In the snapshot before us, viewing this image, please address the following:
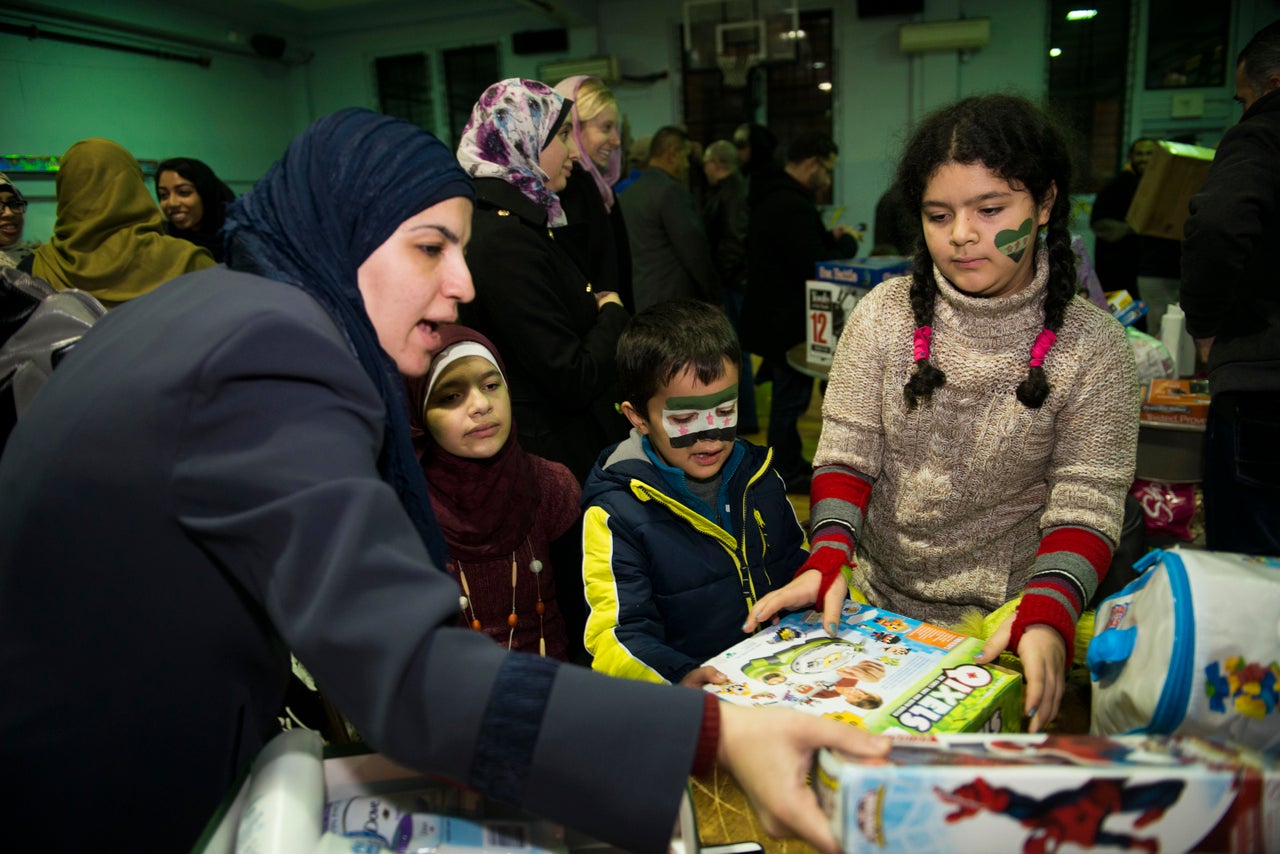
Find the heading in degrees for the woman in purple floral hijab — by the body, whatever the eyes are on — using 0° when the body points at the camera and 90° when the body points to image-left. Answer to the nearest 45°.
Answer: approximately 270°

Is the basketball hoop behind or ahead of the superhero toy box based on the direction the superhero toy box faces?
behind

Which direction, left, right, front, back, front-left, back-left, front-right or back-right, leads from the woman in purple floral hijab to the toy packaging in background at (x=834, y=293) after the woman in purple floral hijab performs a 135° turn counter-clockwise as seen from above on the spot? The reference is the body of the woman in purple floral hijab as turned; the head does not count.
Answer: right

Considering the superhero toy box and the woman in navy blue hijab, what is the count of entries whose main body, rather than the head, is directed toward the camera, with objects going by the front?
1

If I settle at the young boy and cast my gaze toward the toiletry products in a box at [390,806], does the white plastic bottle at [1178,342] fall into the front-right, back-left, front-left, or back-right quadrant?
back-left

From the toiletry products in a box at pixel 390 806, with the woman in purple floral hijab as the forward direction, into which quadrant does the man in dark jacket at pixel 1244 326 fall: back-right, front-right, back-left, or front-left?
front-right

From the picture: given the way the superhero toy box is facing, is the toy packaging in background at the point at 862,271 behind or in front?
behind

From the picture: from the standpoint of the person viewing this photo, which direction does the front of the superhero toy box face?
facing the viewer

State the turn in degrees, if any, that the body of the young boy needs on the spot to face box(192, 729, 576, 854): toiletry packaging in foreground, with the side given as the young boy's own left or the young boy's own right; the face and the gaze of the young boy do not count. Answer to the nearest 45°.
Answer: approximately 45° to the young boy's own right

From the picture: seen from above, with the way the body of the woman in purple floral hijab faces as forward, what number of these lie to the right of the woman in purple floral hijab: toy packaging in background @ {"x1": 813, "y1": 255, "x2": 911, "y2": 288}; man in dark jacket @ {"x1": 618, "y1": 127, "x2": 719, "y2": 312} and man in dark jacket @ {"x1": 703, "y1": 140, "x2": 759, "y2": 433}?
0

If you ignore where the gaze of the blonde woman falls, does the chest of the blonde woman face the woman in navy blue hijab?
no

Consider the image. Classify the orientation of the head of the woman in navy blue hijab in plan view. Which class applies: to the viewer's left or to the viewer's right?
to the viewer's right

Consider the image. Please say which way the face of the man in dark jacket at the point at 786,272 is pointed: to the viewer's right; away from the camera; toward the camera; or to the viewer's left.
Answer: to the viewer's right

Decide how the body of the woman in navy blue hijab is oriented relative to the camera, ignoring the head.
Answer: to the viewer's right

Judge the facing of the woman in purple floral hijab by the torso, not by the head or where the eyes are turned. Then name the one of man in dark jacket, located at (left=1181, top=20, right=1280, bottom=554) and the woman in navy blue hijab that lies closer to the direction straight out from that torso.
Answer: the man in dark jacket
